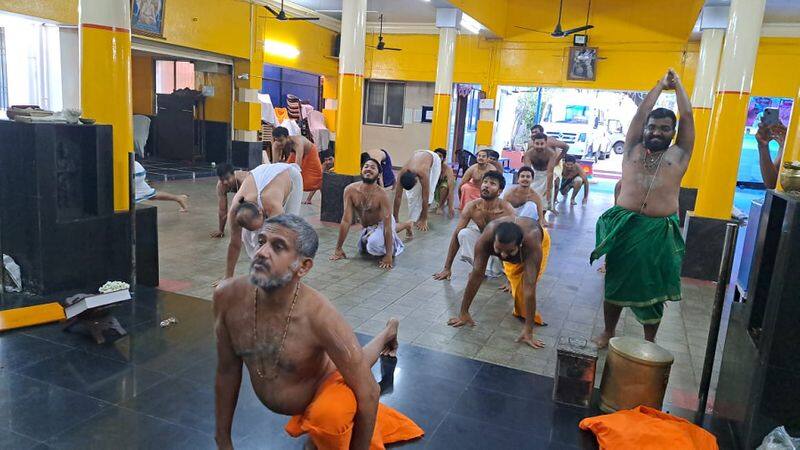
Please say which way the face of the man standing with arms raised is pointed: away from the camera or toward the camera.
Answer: toward the camera

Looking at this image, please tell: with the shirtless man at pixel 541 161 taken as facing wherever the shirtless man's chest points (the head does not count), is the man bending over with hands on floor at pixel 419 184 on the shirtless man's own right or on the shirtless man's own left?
on the shirtless man's own right

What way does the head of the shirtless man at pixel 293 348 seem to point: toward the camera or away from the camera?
toward the camera

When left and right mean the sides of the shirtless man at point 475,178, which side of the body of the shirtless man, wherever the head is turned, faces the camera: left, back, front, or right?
front

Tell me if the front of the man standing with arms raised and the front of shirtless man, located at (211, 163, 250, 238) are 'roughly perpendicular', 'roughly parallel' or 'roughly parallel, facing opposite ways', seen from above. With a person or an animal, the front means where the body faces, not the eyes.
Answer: roughly parallel

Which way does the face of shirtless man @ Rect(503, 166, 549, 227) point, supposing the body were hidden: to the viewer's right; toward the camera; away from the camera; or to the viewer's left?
toward the camera

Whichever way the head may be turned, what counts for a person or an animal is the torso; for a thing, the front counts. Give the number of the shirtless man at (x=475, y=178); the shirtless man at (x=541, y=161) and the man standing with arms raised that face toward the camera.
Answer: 3

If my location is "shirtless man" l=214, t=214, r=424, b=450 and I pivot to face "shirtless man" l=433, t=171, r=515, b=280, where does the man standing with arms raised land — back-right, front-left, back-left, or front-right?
front-right

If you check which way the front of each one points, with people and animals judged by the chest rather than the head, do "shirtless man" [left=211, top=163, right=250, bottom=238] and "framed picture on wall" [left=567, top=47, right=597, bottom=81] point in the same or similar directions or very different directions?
same or similar directions

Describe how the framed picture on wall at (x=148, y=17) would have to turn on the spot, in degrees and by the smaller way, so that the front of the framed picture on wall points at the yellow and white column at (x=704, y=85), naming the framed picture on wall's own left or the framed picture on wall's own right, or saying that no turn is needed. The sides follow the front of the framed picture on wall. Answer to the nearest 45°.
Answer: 0° — it already faces it

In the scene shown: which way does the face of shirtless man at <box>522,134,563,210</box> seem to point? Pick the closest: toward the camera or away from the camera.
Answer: toward the camera

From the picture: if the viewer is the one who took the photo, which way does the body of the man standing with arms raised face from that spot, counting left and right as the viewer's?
facing the viewer

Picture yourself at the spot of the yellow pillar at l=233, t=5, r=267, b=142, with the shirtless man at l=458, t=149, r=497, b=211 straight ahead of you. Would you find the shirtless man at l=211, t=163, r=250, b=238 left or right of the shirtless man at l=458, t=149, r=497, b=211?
right

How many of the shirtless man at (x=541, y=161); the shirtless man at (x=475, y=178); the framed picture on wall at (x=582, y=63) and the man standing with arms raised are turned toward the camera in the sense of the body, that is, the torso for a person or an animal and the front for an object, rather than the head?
4

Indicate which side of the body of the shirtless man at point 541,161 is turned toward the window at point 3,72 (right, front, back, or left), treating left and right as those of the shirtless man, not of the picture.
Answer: right
